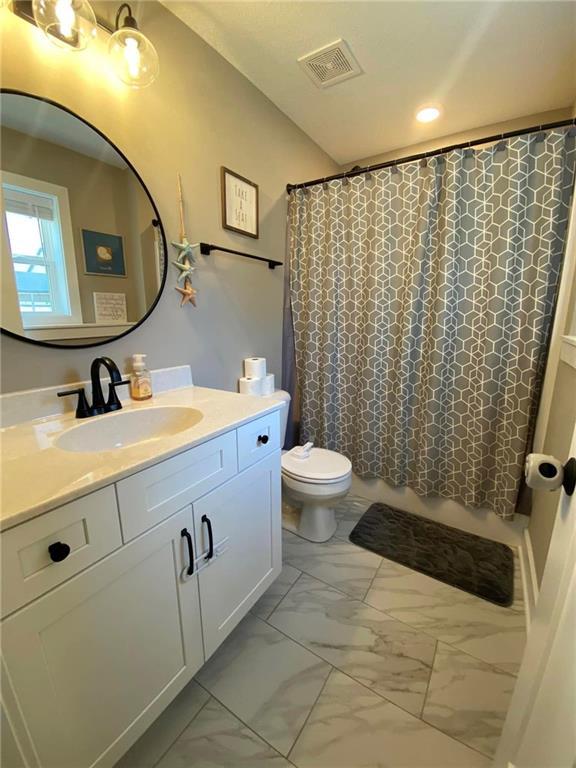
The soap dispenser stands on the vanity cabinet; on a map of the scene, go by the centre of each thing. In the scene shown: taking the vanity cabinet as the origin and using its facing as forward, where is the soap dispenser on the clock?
The soap dispenser is roughly at 8 o'clock from the vanity cabinet.

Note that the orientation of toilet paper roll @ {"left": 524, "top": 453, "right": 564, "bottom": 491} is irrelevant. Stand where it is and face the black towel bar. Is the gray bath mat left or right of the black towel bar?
right

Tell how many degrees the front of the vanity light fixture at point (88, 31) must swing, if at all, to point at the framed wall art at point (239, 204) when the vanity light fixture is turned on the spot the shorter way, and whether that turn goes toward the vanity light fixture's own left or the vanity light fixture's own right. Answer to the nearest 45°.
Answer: approximately 90° to the vanity light fixture's own left

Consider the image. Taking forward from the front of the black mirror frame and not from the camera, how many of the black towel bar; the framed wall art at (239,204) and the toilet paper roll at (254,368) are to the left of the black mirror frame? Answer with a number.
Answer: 3

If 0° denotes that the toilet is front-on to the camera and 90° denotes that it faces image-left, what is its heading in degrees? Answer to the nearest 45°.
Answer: approximately 315°

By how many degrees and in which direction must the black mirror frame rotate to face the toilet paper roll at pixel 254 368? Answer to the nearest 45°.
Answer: approximately 90° to its left

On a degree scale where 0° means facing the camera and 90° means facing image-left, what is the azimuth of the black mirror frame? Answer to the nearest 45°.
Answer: approximately 315°
